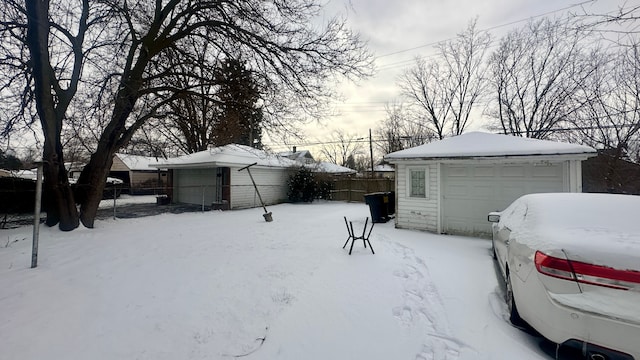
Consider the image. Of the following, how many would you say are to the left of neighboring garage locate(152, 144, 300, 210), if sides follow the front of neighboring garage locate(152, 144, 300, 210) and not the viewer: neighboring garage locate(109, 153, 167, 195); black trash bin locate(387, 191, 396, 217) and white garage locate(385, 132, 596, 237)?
2

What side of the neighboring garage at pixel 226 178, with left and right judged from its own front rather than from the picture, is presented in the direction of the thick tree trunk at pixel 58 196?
front

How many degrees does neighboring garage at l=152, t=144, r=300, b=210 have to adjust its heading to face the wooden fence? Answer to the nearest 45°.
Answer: approximately 135° to its left

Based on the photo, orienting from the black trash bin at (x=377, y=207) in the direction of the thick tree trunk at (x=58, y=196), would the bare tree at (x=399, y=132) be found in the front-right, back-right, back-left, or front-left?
back-right

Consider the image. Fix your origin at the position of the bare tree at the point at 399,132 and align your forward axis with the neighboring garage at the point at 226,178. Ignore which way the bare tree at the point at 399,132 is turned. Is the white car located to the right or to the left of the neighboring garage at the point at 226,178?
left

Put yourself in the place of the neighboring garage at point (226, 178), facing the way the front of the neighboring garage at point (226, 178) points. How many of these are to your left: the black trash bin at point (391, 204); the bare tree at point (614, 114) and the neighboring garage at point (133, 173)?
2

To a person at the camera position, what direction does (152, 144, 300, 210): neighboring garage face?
facing the viewer and to the left of the viewer

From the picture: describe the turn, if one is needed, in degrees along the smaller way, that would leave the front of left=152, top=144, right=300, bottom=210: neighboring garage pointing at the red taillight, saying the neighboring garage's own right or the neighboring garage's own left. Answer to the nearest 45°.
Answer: approximately 45° to the neighboring garage's own left

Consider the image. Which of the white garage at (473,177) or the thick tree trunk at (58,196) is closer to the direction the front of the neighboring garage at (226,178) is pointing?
the thick tree trunk

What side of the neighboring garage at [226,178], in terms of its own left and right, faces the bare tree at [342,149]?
back

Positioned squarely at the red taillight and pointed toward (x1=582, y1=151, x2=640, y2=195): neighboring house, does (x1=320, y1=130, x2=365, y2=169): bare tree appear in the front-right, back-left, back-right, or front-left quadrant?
front-left

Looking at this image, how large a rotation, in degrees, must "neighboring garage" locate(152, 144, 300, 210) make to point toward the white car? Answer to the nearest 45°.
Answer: approximately 45° to its left

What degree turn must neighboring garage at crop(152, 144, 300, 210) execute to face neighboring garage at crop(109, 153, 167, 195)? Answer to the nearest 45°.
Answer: approximately 90° to its right
